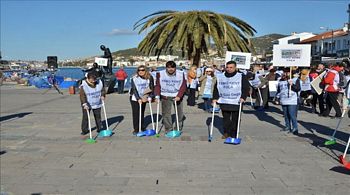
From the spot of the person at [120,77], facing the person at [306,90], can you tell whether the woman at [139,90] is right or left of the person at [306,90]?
right

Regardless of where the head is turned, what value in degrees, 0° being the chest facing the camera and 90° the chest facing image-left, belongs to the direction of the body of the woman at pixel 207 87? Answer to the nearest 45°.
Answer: approximately 0°

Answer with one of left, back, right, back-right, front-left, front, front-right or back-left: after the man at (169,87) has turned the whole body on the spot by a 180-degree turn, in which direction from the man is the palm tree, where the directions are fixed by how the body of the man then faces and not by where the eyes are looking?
front

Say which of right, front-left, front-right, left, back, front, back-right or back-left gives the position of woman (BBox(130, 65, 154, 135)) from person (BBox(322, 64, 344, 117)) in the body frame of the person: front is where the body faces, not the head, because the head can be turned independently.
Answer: back-right

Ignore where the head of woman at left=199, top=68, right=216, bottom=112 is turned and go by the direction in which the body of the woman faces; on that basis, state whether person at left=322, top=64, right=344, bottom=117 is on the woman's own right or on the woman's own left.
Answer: on the woman's own left
